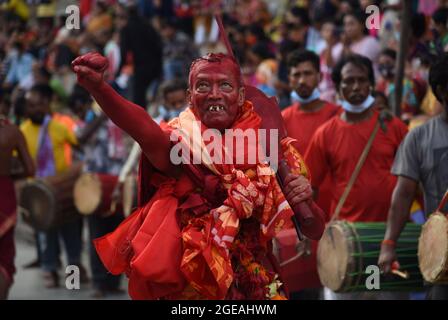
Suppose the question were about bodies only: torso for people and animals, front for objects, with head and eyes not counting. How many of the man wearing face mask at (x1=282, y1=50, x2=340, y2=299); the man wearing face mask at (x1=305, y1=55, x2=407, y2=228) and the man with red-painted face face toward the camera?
3

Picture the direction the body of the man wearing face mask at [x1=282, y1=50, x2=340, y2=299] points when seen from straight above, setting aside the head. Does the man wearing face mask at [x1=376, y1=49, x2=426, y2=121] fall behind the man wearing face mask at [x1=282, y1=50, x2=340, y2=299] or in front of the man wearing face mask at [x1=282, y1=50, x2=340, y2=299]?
behind

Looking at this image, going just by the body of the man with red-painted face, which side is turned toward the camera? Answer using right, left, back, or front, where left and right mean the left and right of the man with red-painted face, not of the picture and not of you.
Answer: front

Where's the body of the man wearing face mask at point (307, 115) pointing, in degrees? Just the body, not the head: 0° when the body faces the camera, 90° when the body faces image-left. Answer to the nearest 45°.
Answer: approximately 0°

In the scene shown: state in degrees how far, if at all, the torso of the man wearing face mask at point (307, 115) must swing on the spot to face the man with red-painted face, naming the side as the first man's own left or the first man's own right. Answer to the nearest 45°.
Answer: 0° — they already face them

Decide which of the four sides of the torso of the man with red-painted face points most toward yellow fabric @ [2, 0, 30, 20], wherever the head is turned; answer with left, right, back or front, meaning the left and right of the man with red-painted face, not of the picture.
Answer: back

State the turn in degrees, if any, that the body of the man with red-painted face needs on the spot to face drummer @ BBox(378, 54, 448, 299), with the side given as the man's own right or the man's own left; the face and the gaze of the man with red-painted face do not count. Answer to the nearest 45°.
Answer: approximately 135° to the man's own left

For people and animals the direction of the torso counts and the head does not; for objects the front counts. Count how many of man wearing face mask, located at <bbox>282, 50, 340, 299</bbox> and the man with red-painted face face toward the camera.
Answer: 2

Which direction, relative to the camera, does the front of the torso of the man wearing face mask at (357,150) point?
toward the camera
